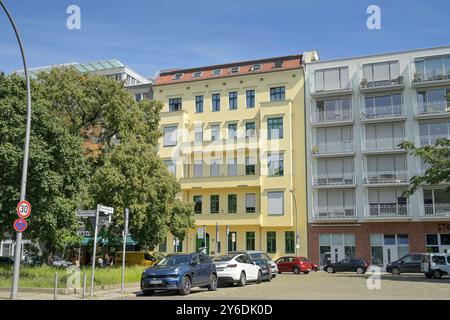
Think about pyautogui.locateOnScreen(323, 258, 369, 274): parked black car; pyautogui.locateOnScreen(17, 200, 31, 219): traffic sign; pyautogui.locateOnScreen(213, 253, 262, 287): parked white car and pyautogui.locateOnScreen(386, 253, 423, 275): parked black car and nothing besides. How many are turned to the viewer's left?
2

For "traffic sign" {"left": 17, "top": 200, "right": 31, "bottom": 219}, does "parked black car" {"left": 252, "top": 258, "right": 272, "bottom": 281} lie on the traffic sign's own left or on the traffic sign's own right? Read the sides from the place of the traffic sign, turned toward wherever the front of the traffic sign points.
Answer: on the traffic sign's own left

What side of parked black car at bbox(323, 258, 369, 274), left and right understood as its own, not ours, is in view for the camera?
left

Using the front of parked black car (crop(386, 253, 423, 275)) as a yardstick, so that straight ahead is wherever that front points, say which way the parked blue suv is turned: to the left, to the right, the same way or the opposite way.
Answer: to the left
